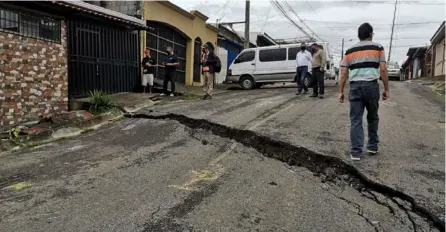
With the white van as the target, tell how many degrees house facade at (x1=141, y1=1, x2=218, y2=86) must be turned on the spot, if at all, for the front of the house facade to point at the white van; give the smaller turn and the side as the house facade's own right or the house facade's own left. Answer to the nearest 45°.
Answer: approximately 45° to the house facade's own left

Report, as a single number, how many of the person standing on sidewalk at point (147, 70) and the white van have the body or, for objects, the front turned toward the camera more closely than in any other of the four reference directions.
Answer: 1

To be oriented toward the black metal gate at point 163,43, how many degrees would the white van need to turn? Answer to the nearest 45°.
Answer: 0° — it already faces it

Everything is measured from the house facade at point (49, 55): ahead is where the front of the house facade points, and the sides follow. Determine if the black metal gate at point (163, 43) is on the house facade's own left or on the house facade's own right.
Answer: on the house facade's own left

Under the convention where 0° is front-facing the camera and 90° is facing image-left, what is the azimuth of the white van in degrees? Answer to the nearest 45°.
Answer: approximately 90°

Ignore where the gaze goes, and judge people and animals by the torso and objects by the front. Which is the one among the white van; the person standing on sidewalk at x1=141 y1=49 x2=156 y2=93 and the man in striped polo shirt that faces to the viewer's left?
the white van

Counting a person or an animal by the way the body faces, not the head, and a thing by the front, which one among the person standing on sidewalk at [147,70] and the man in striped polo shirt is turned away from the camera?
the man in striped polo shirt

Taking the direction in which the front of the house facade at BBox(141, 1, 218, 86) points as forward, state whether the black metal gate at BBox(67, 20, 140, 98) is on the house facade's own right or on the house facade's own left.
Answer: on the house facade's own right

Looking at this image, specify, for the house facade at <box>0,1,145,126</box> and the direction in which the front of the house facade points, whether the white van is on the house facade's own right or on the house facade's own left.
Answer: on the house facade's own left

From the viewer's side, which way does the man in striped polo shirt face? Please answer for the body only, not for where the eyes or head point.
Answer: away from the camera

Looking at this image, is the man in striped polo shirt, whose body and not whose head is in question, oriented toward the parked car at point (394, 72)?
yes
